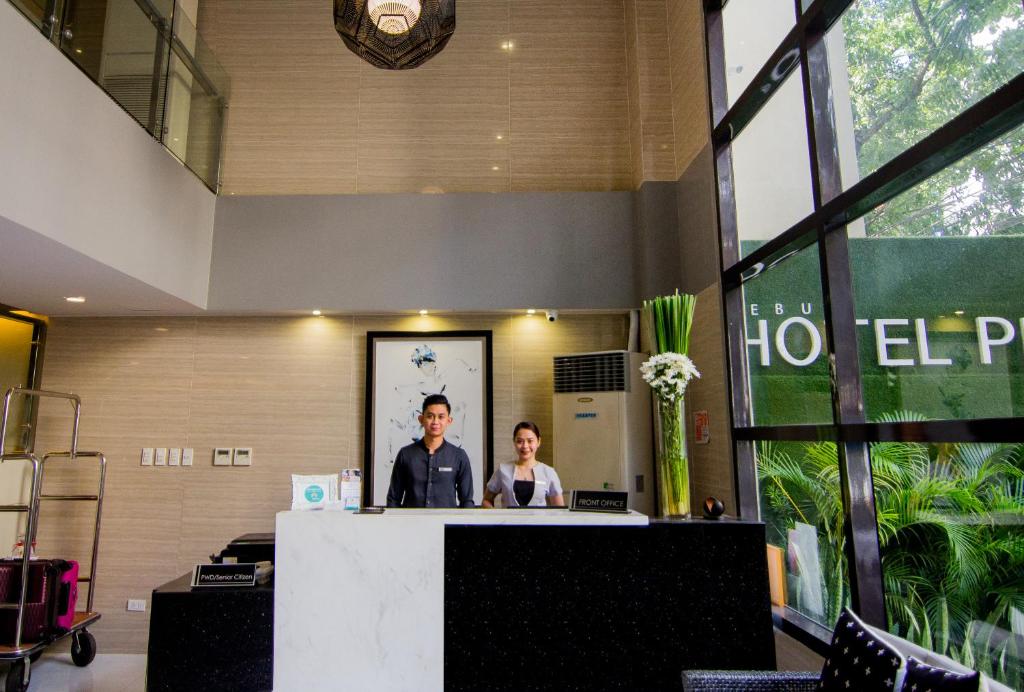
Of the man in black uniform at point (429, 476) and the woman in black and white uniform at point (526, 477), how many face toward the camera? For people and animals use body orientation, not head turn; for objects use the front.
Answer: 2

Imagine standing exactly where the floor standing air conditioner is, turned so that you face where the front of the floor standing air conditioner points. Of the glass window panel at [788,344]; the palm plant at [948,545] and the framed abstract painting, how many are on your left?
2

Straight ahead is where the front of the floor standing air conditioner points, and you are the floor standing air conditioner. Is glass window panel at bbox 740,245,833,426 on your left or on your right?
on your left

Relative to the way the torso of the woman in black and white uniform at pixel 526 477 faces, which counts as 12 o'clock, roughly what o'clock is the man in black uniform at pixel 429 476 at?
The man in black uniform is roughly at 3 o'clock from the woman in black and white uniform.

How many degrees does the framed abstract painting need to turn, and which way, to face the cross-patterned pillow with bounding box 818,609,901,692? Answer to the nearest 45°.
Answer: approximately 45° to its left

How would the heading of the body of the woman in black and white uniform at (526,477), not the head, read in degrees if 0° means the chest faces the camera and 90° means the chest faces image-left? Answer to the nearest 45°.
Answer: approximately 0°
